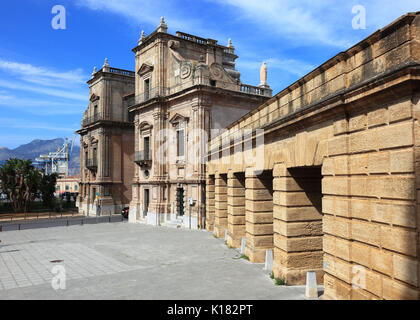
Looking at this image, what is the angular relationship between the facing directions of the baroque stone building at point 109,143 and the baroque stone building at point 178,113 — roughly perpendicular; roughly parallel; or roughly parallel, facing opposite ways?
roughly parallel

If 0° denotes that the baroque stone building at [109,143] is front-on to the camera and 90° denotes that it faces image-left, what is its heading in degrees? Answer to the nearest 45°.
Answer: approximately 45°

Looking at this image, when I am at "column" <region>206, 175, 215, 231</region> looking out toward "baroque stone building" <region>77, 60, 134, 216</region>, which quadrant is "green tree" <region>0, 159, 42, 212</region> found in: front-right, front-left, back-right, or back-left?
front-left

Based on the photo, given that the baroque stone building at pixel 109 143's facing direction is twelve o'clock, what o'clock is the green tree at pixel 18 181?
The green tree is roughly at 2 o'clock from the baroque stone building.

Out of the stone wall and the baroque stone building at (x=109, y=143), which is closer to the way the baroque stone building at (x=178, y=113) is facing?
the stone wall

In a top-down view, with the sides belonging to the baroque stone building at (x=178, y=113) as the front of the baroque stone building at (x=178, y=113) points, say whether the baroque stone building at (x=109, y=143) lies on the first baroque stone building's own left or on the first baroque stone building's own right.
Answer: on the first baroque stone building's own right

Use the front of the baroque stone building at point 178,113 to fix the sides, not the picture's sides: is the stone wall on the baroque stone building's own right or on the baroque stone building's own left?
on the baroque stone building's own left

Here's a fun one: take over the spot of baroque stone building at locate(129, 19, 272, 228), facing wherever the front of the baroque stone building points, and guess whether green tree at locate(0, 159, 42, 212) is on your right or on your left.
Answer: on your right

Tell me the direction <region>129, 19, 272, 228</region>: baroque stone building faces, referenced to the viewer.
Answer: facing the viewer and to the left of the viewer

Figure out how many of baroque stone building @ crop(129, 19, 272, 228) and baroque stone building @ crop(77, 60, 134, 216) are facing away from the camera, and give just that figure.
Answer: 0

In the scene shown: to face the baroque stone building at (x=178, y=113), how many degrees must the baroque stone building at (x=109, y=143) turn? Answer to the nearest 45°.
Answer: approximately 45° to its left

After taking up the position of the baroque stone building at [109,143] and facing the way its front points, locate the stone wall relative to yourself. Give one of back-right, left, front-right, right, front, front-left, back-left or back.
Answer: front-left
